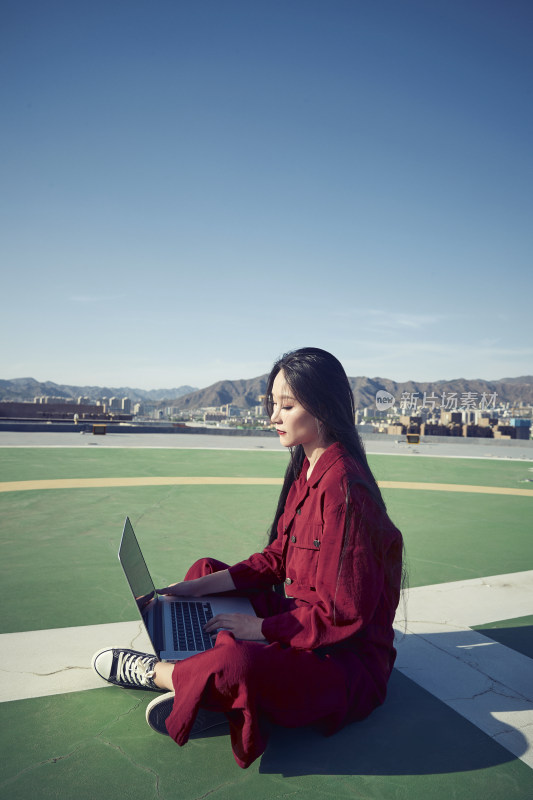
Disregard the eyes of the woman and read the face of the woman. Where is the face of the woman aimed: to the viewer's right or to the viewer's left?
to the viewer's left

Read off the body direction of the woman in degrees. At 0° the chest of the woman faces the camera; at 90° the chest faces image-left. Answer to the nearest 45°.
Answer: approximately 90°
